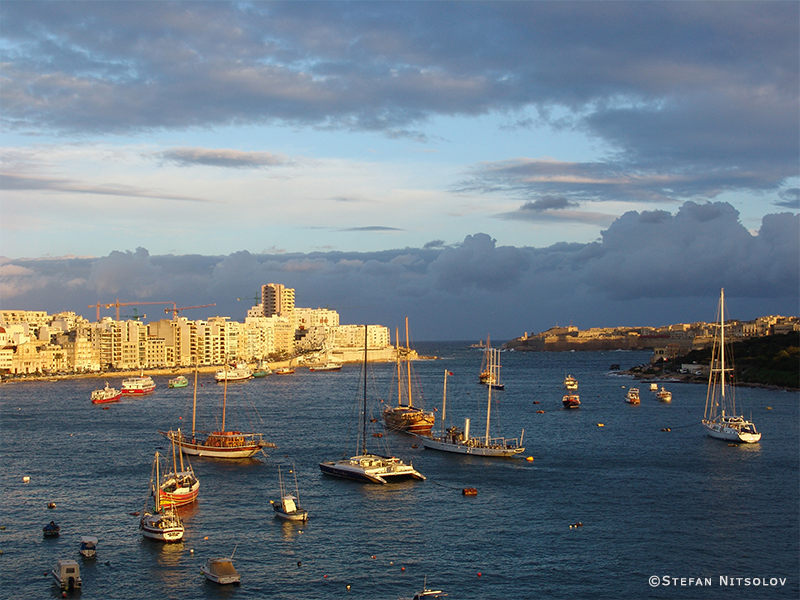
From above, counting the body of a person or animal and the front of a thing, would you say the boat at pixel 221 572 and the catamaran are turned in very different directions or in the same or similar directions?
same or similar directions

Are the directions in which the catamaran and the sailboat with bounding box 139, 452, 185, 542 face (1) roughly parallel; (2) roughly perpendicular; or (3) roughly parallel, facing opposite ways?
roughly parallel

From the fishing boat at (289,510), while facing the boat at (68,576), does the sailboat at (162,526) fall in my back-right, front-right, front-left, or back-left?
front-right

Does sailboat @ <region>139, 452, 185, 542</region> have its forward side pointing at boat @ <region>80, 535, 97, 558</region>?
no

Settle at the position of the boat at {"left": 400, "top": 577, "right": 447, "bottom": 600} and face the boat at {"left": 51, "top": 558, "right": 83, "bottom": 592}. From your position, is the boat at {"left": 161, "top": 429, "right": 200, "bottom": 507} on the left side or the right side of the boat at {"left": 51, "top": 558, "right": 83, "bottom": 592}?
right

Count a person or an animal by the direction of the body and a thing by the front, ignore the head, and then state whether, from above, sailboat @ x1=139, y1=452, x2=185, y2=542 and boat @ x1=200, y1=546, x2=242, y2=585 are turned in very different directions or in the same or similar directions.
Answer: same or similar directions
